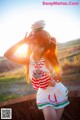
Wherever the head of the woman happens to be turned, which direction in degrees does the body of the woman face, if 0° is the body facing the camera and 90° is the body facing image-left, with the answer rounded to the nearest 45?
approximately 0°
